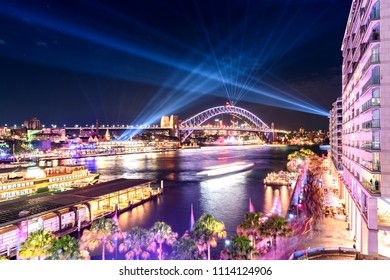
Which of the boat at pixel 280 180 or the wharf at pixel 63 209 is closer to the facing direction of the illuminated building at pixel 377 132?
the wharf

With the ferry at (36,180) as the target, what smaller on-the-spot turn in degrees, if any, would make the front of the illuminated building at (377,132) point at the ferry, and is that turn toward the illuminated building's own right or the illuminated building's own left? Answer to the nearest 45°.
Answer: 0° — it already faces it

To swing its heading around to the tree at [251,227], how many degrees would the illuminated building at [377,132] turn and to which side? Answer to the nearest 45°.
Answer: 0° — it already faces it

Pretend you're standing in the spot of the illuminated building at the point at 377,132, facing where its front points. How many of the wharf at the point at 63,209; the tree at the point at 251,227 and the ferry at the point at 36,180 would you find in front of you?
3

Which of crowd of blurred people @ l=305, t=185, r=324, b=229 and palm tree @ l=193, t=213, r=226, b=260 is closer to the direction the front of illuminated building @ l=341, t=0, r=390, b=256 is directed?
the palm tree

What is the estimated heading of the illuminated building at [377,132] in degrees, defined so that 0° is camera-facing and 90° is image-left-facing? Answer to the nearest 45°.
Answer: approximately 90°

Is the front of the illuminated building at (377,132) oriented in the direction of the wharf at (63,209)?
yes

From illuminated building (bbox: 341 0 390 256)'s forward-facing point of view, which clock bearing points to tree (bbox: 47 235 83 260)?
The tree is roughly at 11 o'clock from the illuminated building.

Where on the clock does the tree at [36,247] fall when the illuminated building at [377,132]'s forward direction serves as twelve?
The tree is roughly at 11 o'clock from the illuminated building.
